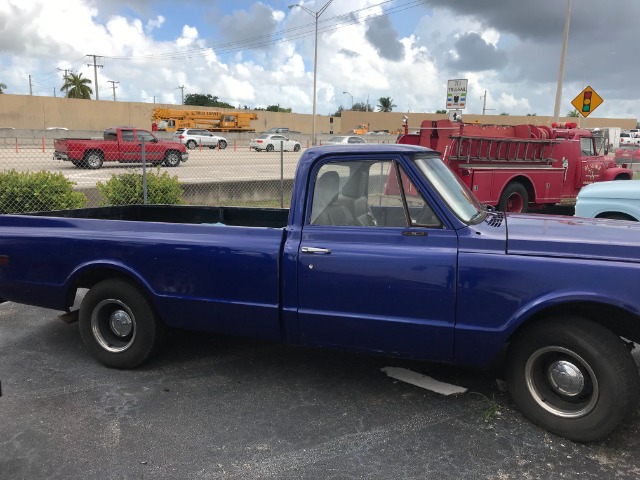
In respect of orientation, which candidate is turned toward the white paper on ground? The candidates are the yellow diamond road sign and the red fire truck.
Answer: the yellow diamond road sign

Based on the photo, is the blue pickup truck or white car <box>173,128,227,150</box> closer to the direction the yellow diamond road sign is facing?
the blue pickup truck

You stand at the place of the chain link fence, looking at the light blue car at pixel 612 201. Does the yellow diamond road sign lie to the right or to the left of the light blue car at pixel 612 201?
left

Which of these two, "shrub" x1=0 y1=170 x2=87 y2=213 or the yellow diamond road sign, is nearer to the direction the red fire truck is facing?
the yellow diamond road sign

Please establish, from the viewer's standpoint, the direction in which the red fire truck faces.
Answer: facing away from the viewer and to the right of the viewer

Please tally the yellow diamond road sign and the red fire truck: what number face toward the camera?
1

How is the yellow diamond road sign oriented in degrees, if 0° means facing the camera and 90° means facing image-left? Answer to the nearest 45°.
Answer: approximately 0°

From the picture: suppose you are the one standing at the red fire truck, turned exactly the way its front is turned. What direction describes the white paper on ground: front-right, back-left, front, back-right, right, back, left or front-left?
back-right

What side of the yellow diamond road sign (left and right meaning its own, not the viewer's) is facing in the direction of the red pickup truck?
right

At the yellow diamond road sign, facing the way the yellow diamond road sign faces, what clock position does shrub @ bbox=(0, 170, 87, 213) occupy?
The shrub is roughly at 1 o'clock from the yellow diamond road sign.

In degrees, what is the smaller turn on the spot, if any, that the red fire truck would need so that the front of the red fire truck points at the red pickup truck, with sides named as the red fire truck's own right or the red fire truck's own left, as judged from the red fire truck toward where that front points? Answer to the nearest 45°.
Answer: approximately 135° to the red fire truck's own left

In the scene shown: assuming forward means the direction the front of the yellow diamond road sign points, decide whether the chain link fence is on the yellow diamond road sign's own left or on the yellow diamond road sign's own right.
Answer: on the yellow diamond road sign's own right
